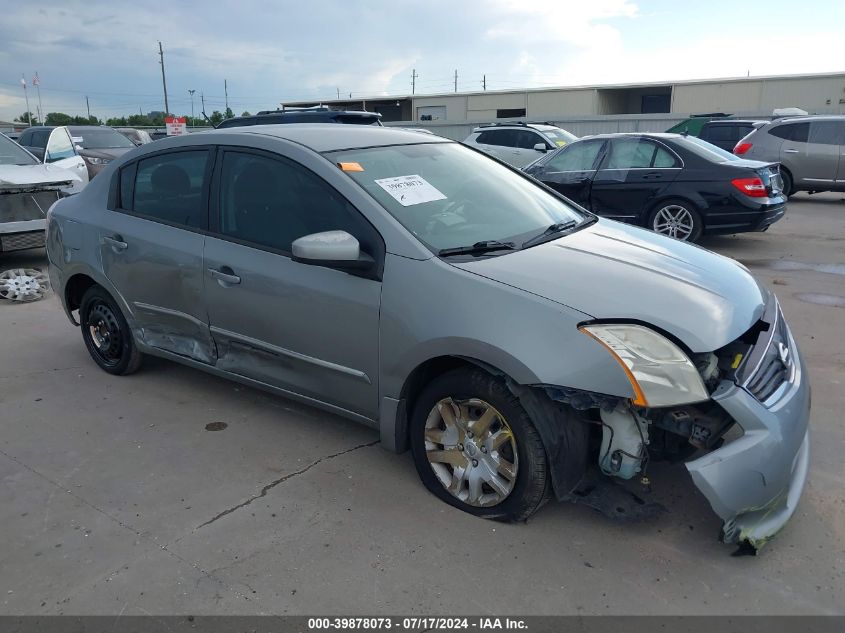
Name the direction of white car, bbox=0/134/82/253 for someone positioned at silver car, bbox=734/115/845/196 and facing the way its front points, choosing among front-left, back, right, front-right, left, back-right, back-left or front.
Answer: back-right

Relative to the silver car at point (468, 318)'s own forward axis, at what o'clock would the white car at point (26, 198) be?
The white car is roughly at 6 o'clock from the silver car.

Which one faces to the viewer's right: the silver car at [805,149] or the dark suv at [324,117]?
the silver car

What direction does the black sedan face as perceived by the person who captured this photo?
facing away from the viewer and to the left of the viewer

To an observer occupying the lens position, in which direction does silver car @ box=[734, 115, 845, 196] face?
facing to the right of the viewer

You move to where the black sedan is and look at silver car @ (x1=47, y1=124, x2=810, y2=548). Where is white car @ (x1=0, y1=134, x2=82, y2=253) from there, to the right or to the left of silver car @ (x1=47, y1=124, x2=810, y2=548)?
right

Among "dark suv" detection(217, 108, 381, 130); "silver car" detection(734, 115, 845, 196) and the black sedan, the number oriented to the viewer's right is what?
1

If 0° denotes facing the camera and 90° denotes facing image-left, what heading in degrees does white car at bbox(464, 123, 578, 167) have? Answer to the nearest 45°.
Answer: approximately 315°

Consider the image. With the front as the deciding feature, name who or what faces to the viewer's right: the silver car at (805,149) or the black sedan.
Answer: the silver car

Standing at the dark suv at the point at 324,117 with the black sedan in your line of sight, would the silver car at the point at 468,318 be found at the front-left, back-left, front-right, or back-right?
front-right

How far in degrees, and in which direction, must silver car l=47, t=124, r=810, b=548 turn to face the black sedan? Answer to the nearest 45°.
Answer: approximately 90° to its left

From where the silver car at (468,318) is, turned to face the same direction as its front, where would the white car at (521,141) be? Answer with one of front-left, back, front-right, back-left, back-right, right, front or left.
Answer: back-left

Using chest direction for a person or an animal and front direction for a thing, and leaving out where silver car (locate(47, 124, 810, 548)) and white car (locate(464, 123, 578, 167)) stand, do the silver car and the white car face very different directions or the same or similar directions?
same or similar directions

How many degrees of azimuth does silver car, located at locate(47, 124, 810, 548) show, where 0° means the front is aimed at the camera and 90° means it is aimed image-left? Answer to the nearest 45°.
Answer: approximately 315°
